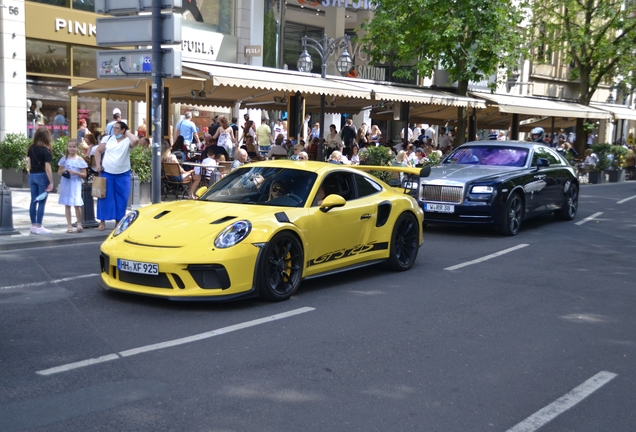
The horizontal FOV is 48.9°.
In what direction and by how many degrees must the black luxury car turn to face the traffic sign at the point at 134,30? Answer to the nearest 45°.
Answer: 0° — it already faces it

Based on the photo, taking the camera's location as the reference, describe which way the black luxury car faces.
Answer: facing the viewer and to the left of the viewer

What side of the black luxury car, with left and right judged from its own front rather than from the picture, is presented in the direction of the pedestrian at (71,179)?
front

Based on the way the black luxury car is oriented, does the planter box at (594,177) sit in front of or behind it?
behind

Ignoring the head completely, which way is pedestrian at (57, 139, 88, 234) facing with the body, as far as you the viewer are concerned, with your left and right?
facing the viewer

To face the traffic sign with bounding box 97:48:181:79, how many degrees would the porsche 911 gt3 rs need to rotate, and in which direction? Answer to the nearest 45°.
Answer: approximately 90° to its right
